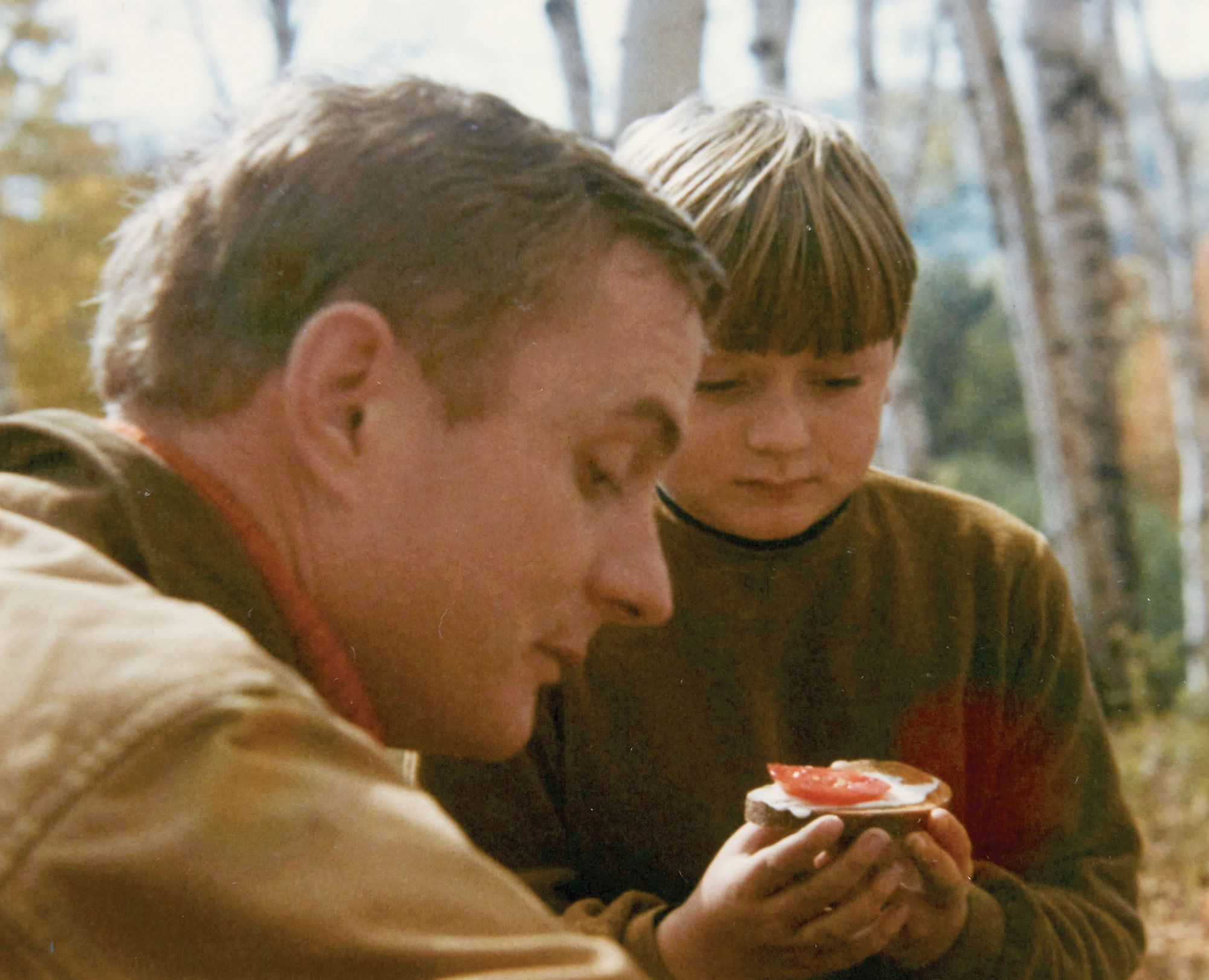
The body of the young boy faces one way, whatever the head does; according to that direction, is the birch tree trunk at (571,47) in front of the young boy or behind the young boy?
behind

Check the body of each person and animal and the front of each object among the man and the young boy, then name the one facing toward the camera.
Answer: the young boy

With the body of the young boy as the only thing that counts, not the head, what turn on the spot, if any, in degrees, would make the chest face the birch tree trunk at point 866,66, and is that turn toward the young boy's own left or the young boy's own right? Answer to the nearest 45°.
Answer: approximately 180°

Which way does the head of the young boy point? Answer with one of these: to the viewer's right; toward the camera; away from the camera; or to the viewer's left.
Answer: toward the camera

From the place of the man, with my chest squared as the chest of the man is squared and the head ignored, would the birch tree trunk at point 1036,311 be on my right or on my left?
on my left

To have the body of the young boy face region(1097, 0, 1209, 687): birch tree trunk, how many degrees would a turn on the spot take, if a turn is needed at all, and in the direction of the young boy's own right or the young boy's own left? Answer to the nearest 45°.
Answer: approximately 180°

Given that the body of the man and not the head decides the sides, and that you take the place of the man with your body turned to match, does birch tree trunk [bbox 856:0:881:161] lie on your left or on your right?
on your left

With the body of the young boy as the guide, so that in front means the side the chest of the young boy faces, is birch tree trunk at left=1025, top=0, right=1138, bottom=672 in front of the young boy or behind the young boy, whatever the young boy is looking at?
behind

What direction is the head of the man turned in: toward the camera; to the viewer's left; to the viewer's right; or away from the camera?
to the viewer's right

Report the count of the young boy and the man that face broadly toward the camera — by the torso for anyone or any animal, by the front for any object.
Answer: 1

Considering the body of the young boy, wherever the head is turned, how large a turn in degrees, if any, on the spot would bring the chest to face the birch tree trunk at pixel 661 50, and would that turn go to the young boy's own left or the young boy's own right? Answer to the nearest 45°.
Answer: approximately 180°

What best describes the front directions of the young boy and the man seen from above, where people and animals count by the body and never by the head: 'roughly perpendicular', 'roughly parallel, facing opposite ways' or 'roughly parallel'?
roughly perpendicular

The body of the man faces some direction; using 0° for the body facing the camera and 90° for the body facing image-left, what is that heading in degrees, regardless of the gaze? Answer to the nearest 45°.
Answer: approximately 270°

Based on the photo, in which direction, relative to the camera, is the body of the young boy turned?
toward the camera

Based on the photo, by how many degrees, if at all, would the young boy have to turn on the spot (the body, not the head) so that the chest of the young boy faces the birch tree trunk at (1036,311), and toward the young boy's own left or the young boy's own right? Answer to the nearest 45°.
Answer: approximately 180°
